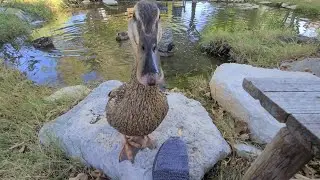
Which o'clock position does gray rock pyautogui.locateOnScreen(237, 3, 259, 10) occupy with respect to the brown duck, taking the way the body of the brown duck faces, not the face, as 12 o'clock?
The gray rock is roughly at 7 o'clock from the brown duck.

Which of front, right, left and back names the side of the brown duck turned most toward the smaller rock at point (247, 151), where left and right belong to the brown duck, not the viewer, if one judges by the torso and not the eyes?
left

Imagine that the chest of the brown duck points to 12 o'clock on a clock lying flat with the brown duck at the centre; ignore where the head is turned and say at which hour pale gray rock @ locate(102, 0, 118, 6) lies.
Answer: The pale gray rock is roughly at 6 o'clock from the brown duck.

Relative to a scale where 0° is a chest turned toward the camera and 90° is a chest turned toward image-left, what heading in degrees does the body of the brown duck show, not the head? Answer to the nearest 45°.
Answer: approximately 0°

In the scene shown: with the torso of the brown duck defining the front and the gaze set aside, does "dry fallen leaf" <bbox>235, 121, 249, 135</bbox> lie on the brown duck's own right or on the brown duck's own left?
on the brown duck's own left

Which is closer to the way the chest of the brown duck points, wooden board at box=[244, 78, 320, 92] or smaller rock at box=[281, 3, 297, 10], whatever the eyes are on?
the wooden board

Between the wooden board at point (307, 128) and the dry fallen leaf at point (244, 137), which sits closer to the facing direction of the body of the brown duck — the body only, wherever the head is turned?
the wooden board

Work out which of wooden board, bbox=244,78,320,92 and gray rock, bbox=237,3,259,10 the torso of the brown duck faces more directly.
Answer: the wooden board

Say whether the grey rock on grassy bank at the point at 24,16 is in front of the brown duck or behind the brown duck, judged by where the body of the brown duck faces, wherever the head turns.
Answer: behind

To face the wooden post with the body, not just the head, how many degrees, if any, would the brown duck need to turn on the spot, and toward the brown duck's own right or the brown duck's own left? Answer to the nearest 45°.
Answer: approximately 45° to the brown duck's own left

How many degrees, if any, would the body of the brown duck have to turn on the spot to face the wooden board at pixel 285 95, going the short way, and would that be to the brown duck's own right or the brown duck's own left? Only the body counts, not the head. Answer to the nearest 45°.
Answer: approximately 45° to the brown duck's own left
